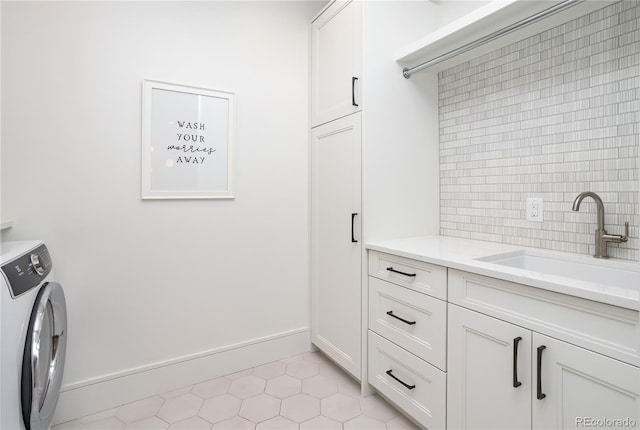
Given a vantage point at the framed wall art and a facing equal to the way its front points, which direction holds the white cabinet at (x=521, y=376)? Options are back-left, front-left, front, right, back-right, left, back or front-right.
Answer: front

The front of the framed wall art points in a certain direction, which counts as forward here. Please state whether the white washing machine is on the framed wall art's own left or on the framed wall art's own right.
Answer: on the framed wall art's own right

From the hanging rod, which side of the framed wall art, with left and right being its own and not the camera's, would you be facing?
front

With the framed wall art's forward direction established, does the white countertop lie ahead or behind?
ahead

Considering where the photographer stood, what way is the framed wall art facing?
facing the viewer and to the right of the viewer

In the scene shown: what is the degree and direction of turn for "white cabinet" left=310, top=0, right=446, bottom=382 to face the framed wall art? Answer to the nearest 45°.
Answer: approximately 45° to its right

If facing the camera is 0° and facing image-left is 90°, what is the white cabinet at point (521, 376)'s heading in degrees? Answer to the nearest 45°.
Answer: approximately 45°

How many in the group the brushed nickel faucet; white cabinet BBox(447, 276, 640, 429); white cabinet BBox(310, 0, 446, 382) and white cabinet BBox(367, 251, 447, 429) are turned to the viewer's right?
0

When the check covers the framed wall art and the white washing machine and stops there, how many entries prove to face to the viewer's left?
0

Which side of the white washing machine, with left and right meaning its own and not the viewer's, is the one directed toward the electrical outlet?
front

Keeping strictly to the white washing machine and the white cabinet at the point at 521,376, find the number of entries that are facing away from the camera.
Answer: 0
